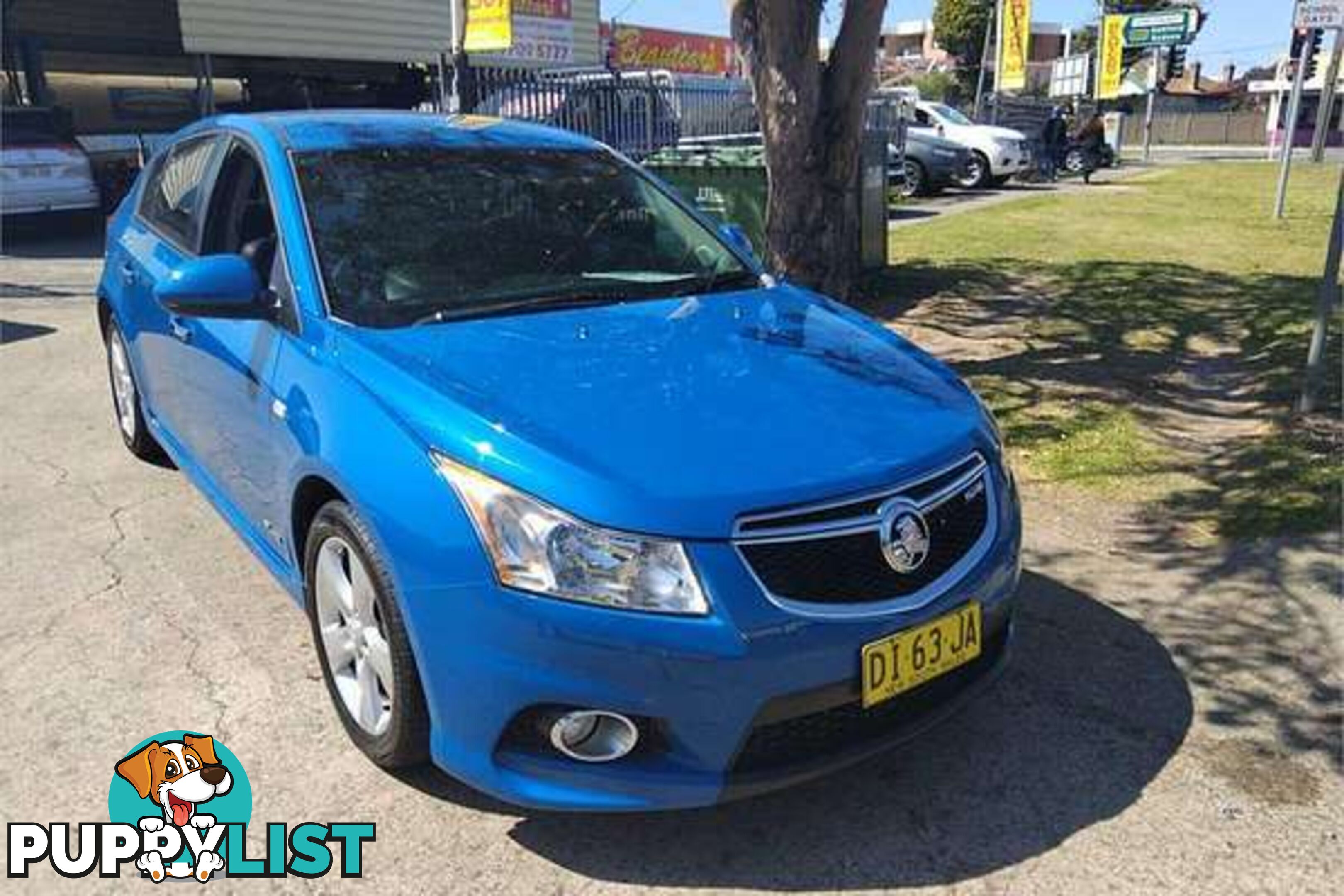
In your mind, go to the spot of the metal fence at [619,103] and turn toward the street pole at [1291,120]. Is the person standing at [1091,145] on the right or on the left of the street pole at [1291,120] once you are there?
left

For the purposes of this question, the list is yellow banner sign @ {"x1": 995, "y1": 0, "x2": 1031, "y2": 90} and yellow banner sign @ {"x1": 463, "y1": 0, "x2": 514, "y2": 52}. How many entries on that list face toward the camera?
2

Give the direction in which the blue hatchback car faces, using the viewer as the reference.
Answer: facing the viewer and to the right of the viewer

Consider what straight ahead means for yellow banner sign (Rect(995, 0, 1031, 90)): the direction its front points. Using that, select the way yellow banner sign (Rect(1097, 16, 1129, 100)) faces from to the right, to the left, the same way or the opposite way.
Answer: the same way

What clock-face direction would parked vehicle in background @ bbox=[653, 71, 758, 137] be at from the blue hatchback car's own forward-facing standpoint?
The parked vehicle in background is roughly at 8 o'clock from the blue hatchback car.

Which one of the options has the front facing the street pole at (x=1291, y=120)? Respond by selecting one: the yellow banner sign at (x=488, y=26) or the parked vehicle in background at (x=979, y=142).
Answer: the parked vehicle in background

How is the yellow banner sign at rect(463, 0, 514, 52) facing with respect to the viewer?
toward the camera

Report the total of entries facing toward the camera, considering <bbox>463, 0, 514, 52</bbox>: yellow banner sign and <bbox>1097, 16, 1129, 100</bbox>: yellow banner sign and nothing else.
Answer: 2

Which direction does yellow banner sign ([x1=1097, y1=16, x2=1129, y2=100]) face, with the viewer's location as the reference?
facing the viewer

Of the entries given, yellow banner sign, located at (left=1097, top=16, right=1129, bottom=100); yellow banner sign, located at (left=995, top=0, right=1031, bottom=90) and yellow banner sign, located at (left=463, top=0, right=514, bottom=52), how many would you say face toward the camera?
3

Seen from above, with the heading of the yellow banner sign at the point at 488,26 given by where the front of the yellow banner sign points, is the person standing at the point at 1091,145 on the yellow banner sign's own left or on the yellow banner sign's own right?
on the yellow banner sign's own left

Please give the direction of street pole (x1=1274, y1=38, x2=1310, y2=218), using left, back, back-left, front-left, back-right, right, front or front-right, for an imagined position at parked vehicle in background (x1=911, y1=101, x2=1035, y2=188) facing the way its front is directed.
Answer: front

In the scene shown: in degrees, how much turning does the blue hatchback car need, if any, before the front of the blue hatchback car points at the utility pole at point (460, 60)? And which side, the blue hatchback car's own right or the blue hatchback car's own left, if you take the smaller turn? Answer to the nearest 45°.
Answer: approximately 135° to the blue hatchback car's own left

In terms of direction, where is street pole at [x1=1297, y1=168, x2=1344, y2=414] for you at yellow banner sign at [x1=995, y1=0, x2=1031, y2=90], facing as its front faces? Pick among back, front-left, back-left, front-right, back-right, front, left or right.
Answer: front

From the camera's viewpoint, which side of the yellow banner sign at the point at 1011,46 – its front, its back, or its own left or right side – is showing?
front
